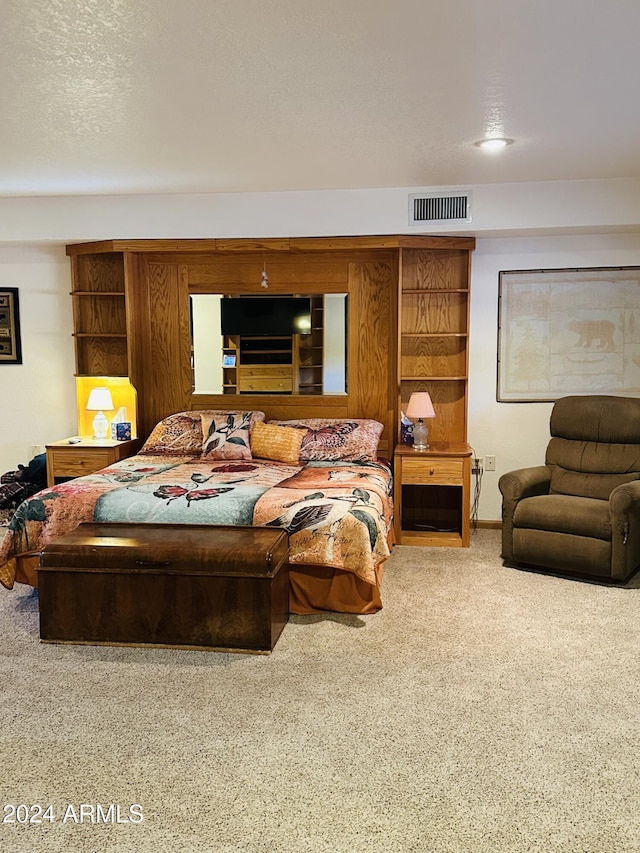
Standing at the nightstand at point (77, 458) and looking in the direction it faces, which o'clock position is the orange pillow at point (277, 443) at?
The orange pillow is roughly at 10 o'clock from the nightstand.

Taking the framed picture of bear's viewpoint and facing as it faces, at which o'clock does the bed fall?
The bed is roughly at 1 o'clock from the framed picture of bear.

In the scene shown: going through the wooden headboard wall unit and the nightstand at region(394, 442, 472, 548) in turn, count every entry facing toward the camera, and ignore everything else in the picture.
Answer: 2

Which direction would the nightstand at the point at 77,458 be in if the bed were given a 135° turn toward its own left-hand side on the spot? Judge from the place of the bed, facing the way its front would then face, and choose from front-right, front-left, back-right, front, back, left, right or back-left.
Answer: left

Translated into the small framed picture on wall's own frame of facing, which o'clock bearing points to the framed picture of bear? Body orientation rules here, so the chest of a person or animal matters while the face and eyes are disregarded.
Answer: The framed picture of bear is roughly at 10 o'clock from the small framed picture on wall.

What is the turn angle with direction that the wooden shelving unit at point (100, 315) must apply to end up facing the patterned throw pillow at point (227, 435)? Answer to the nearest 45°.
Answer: approximately 45° to its left

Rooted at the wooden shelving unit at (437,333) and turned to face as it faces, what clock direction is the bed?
The bed is roughly at 1 o'clock from the wooden shelving unit.

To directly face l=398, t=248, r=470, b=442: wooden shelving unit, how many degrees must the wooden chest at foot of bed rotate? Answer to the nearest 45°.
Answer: approximately 135° to its left

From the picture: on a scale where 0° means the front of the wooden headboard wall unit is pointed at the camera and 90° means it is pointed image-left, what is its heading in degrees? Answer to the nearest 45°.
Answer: approximately 0°

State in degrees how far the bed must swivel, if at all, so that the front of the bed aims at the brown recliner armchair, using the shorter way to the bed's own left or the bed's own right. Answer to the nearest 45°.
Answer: approximately 90° to the bed's own left
